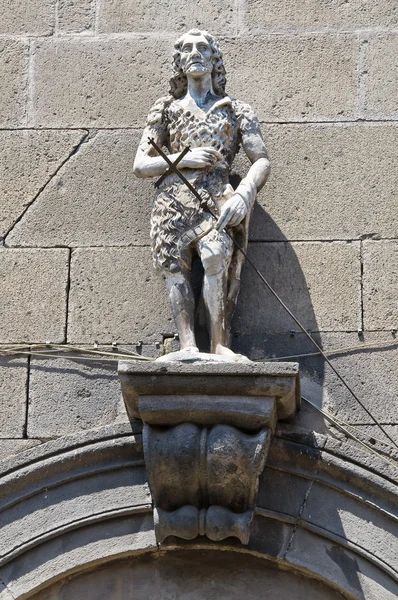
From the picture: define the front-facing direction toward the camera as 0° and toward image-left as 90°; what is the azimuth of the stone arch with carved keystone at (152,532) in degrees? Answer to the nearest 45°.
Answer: approximately 0°

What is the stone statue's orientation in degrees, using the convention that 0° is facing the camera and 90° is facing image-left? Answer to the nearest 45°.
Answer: approximately 0°

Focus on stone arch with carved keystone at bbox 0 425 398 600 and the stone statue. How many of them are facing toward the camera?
2
